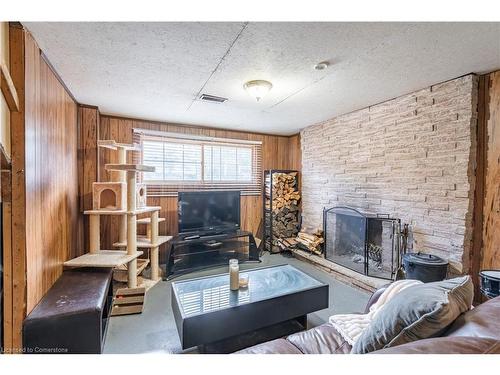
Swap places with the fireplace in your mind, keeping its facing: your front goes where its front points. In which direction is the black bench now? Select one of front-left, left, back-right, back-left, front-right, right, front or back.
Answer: front

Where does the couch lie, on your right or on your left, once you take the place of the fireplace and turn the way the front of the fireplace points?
on your left

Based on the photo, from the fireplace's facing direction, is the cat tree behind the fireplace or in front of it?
in front

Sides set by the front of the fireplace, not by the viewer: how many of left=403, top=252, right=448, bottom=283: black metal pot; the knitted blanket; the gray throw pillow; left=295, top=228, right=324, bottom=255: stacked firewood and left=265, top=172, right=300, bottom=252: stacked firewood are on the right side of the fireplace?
2

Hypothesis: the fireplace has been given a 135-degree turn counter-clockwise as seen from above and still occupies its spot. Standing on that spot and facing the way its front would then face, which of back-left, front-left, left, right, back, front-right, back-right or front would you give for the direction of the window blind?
back

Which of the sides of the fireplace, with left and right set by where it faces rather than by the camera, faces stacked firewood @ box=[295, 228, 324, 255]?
right

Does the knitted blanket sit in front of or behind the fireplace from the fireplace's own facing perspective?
in front

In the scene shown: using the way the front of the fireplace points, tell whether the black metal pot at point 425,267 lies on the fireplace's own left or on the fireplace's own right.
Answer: on the fireplace's own left

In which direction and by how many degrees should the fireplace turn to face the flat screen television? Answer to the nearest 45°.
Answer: approximately 45° to its right

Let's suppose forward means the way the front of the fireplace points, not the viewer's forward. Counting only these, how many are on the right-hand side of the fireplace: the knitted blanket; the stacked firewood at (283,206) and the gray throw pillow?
1

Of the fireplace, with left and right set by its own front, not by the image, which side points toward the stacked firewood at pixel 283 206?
right

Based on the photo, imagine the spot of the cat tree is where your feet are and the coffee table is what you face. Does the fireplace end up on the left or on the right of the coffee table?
left

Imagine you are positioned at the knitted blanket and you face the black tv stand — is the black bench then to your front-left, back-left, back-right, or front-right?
front-left

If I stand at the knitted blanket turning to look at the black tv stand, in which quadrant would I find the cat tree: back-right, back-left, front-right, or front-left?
front-left

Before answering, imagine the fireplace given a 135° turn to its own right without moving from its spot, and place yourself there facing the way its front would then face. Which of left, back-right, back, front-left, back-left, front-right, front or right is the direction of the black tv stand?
left
